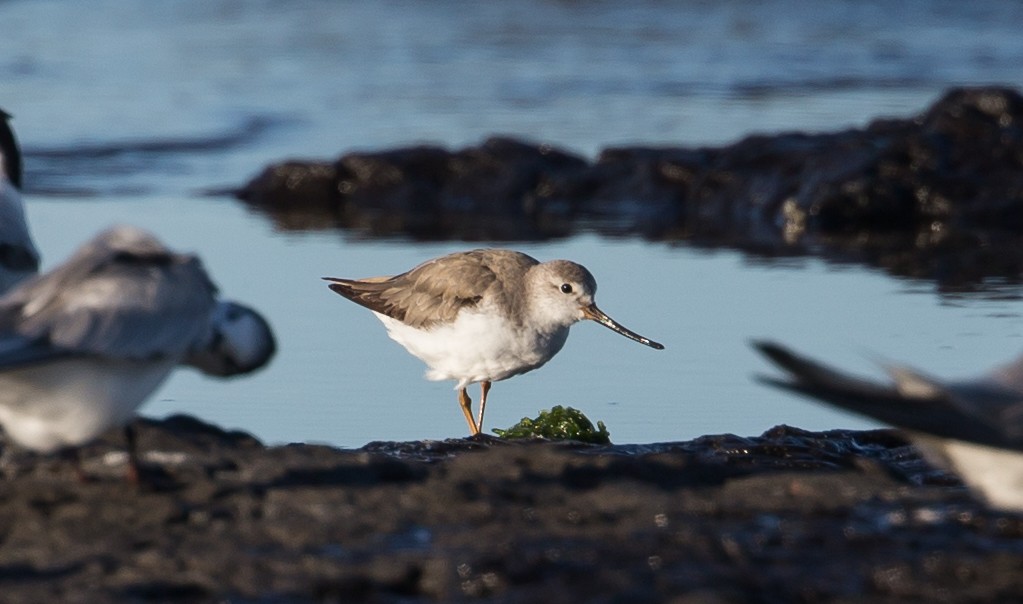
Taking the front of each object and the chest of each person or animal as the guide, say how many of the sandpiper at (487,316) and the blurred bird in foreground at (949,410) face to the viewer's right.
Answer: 2

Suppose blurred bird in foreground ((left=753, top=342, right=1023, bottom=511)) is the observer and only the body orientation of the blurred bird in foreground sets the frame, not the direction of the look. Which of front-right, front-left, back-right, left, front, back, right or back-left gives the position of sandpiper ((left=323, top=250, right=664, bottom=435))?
back-left

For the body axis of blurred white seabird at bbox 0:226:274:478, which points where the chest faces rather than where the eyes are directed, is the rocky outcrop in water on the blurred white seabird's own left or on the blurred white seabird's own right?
on the blurred white seabird's own left

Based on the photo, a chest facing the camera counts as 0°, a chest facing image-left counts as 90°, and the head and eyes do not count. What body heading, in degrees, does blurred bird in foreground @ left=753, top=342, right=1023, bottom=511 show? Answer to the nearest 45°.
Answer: approximately 270°

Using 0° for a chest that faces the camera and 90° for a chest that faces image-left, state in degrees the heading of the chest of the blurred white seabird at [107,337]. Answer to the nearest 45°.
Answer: approximately 270°

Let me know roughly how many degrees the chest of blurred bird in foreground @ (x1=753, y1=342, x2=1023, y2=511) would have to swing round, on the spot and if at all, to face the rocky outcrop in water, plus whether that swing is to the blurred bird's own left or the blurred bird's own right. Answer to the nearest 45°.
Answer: approximately 90° to the blurred bird's own left

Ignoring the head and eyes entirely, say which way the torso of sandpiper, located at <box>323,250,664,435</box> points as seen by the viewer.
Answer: to the viewer's right

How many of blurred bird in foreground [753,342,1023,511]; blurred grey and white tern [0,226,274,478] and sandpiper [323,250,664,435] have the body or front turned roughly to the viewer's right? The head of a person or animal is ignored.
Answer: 3

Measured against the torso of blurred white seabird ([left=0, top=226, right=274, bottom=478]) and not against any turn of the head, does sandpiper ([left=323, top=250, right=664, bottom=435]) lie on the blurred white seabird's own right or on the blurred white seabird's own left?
on the blurred white seabird's own left

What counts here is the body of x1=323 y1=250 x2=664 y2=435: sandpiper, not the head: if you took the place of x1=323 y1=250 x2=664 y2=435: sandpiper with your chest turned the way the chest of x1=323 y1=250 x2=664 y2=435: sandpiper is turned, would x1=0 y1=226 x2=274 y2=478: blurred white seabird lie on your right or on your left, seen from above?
on your right
